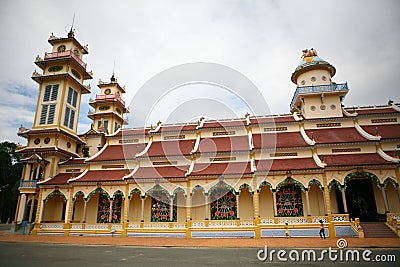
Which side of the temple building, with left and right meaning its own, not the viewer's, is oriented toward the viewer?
left
